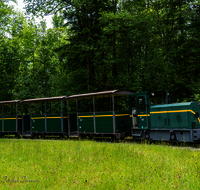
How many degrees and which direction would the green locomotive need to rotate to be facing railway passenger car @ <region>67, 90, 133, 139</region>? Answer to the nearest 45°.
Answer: approximately 180°

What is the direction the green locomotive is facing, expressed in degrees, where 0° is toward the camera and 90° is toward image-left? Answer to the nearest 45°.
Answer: approximately 315°

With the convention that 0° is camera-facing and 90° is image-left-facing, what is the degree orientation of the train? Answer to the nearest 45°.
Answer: approximately 315°
